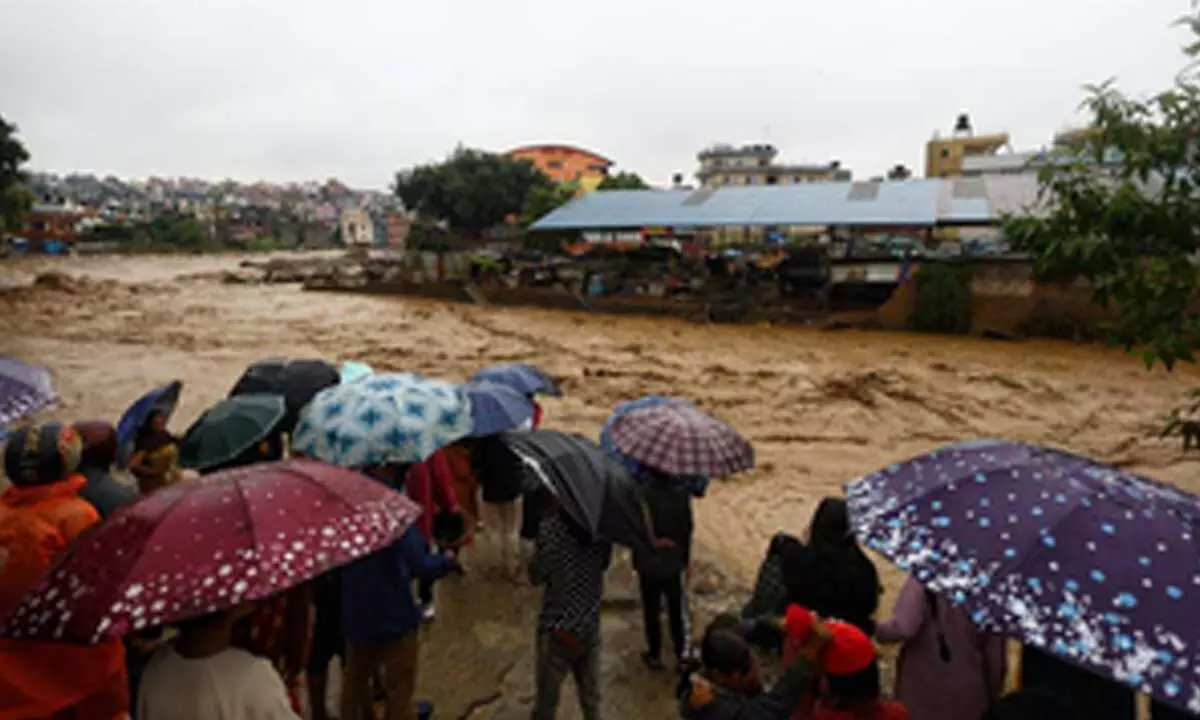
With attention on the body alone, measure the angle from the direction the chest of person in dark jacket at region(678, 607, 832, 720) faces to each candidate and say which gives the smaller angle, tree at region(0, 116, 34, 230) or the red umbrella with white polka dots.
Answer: the tree

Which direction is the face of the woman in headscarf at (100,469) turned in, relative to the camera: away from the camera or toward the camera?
away from the camera

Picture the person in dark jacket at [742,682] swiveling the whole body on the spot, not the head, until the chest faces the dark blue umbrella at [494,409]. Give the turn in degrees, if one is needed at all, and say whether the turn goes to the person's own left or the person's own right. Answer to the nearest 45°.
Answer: approximately 45° to the person's own left

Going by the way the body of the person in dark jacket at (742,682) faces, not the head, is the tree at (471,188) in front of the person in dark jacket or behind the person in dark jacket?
in front

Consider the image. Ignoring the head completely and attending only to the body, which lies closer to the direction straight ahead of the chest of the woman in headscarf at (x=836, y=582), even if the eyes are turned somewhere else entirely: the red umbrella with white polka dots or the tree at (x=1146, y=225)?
the tree

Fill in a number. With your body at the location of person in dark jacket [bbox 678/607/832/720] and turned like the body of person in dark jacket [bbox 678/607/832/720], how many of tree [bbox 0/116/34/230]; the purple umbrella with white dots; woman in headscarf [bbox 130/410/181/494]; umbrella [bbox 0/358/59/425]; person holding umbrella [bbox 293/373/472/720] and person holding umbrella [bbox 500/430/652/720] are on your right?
1

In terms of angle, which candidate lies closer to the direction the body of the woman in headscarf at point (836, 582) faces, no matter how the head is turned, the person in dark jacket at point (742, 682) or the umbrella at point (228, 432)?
the umbrella

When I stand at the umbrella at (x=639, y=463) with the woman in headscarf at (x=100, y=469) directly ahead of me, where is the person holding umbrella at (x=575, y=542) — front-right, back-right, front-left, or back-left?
front-left

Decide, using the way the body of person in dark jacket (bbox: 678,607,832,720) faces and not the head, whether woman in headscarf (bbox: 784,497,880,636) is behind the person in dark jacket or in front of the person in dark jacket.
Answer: in front

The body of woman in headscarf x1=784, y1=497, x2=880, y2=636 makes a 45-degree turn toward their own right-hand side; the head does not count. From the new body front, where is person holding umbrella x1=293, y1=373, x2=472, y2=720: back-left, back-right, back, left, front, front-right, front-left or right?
back-left

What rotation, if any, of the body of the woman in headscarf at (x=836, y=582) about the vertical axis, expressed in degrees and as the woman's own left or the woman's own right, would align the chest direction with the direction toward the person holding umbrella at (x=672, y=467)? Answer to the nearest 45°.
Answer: approximately 45° to the woman's own left

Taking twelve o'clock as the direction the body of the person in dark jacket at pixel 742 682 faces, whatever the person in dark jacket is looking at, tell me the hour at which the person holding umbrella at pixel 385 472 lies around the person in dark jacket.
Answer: The person holding umbrella is roughly at 10 o'clock from the person in dark jacket.

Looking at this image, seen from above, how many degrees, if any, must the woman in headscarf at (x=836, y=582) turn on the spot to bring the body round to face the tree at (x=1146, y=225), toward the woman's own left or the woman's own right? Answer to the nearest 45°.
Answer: approximately 45° to the woman's own right

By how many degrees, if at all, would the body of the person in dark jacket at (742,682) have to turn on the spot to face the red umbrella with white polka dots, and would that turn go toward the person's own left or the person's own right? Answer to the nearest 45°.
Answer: approximately 90° to the person's own left

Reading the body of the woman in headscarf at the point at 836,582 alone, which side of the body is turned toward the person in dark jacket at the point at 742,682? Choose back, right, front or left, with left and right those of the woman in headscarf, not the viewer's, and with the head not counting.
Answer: back

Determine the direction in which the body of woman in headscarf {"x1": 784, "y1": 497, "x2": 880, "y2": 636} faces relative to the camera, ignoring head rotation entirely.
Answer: away from the camera

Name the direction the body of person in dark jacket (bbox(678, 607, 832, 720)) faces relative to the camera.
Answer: away from the camera

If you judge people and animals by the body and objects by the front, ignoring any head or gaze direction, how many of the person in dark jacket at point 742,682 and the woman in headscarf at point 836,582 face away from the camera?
2

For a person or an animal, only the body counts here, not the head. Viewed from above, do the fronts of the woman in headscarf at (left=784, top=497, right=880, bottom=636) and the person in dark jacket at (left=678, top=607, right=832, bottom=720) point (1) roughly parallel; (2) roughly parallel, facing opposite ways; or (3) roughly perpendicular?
roughly parallel

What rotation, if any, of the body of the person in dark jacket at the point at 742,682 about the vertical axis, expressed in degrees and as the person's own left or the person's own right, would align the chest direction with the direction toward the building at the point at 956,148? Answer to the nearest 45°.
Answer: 0° — they already face it
